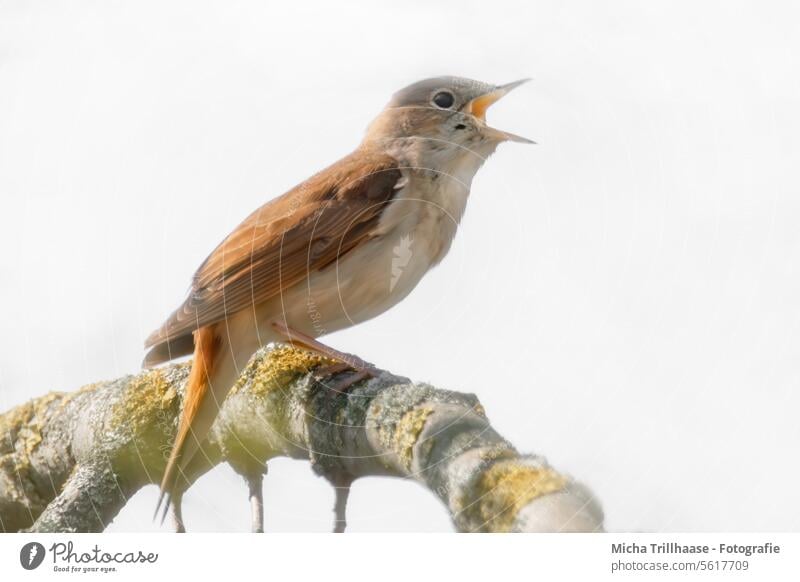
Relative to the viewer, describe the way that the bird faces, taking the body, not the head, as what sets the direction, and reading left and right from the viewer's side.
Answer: facing to the right of the viewer
